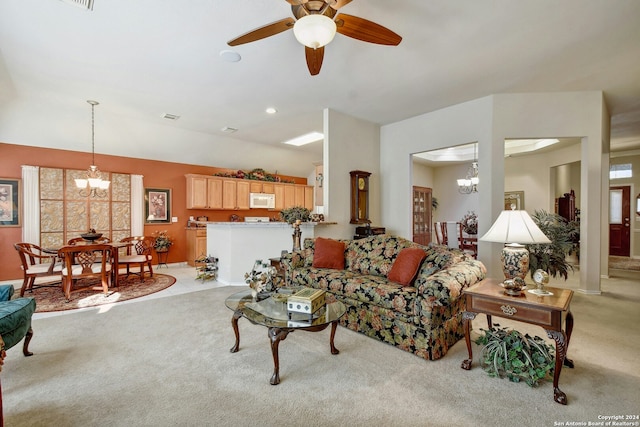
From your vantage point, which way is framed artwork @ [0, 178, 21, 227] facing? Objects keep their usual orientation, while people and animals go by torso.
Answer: toward the camera

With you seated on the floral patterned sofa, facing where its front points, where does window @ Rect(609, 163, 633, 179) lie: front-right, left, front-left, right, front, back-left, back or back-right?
back

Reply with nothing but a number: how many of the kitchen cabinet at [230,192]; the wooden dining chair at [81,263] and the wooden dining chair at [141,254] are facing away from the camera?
1

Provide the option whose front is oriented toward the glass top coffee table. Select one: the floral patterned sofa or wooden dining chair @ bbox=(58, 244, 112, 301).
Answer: the floral patterned sofa

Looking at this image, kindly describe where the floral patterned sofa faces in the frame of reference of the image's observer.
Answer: facing the viewer and to the left of the viewer

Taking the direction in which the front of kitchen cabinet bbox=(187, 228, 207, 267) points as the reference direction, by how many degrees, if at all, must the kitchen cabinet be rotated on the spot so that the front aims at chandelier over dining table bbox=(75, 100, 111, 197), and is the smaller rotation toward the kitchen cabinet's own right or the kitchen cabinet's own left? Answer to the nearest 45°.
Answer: approximately 90° to the kitchen cabinet's own right

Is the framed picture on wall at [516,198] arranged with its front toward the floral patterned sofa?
yes

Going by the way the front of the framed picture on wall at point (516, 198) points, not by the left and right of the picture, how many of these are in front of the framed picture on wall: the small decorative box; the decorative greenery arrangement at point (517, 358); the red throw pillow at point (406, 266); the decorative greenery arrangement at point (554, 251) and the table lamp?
5

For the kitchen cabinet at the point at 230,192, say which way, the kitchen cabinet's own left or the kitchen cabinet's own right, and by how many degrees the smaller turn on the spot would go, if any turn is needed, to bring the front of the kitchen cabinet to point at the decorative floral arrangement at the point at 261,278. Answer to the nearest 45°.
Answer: approximately 45° to the kitchen cabinet's own right

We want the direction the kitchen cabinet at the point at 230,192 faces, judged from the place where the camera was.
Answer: facing the viewer and to the right of the viewer

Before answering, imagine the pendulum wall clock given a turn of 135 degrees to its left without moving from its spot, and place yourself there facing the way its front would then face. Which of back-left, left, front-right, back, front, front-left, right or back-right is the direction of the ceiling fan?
back

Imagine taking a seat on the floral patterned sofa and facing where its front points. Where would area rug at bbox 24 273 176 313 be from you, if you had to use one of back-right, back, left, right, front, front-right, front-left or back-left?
front-right

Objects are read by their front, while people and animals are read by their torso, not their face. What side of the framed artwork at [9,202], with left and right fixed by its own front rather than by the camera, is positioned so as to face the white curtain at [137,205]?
left
